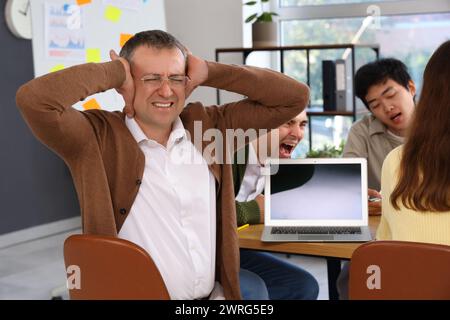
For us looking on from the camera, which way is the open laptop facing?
facing the viewer

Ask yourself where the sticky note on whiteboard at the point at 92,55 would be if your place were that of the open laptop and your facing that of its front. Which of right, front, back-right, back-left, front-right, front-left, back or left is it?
back-right

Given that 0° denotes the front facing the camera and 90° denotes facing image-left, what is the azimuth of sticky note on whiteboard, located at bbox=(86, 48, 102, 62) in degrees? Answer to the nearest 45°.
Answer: approximately 0°

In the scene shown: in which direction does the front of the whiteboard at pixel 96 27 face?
toward the camera

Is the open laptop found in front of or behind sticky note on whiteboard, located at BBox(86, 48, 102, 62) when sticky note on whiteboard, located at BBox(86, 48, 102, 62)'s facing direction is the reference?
in front

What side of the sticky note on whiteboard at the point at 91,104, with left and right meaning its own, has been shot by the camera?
front

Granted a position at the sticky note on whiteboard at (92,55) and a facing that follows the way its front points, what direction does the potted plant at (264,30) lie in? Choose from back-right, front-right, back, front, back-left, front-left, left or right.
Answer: back-left

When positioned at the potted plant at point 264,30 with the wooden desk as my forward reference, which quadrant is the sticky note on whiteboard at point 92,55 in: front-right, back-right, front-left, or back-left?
front-right

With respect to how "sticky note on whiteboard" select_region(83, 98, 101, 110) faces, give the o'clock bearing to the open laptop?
The open laptop is roughly at 11 o'clock from the sticky note on whiteboard.

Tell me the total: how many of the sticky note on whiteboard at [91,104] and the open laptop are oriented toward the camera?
2

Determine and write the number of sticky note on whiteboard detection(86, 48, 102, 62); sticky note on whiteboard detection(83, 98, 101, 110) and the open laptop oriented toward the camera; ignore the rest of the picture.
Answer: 3
